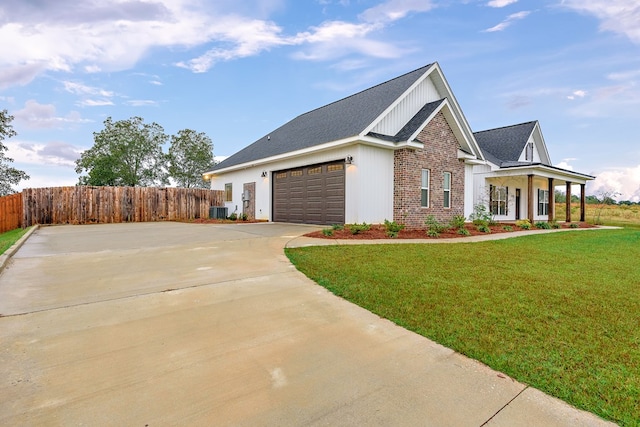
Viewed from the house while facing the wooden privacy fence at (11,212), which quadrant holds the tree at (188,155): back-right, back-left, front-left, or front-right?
front-right

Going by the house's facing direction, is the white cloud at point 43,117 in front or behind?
behind

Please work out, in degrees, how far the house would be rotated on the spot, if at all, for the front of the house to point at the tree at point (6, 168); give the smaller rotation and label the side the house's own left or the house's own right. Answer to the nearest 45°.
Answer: approximately 135° to the house's own right

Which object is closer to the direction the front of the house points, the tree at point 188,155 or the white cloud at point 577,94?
the white cloud

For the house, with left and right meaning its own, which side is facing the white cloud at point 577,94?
left

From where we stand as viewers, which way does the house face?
facing the viewer and to the right of the viewer

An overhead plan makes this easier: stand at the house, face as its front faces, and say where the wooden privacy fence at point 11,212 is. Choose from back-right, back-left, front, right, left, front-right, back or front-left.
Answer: back-right

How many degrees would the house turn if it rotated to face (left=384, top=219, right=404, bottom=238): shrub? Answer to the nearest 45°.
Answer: approximately 45° to its right

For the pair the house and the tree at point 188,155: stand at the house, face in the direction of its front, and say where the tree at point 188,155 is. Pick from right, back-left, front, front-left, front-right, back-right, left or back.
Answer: back
